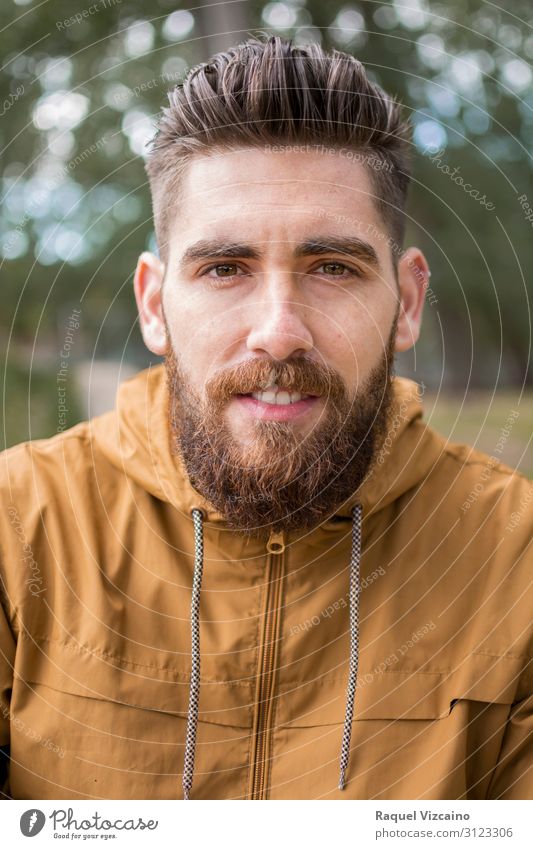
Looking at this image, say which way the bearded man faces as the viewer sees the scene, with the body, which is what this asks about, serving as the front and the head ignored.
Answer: toward the camera
